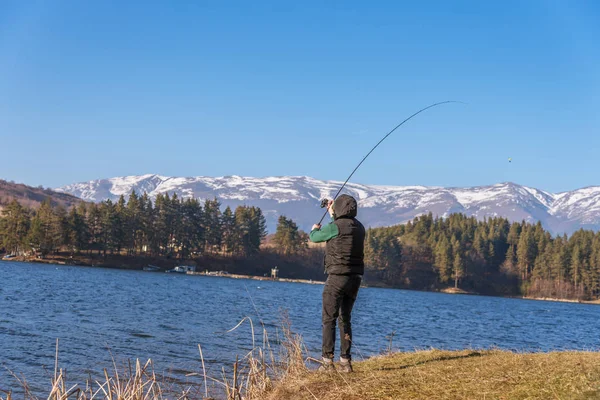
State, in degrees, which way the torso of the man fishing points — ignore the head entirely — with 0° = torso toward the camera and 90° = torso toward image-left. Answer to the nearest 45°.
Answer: approximately 135°
